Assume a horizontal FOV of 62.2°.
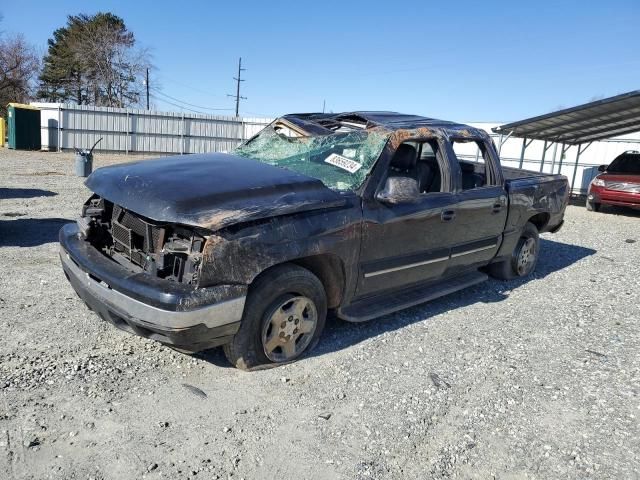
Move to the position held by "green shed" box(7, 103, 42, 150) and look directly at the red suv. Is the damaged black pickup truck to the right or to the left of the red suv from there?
right

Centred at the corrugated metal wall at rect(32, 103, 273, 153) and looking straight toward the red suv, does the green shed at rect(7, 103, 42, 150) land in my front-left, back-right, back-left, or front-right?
back-right

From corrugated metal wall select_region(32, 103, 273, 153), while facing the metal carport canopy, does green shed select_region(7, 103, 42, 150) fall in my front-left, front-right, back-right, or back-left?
back-right

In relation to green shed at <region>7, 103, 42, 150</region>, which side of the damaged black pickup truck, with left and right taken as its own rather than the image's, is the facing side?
right

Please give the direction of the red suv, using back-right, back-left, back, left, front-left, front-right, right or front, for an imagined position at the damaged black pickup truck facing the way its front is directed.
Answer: back

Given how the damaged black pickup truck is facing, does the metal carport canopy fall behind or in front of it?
behind

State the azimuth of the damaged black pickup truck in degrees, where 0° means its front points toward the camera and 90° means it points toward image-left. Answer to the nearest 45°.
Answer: approximately 45°

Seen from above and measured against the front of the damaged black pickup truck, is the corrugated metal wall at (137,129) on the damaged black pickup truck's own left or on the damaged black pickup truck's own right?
on the damaged black pickup truck's own right
